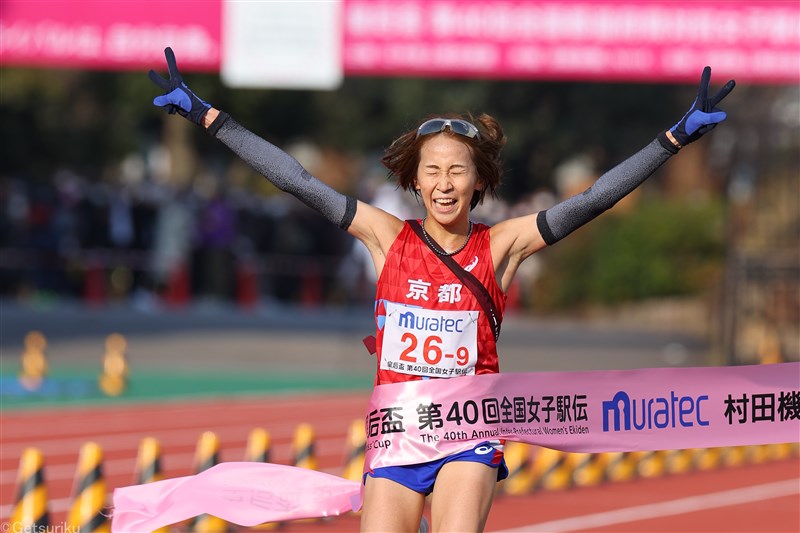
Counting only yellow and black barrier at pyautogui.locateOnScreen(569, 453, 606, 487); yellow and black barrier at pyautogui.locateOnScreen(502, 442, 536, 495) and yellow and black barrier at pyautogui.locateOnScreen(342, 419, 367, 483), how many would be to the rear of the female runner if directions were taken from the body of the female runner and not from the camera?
3

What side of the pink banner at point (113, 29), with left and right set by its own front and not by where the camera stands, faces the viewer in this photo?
front

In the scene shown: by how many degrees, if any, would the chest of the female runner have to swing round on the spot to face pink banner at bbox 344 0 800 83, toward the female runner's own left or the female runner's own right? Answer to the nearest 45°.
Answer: approximately 180°

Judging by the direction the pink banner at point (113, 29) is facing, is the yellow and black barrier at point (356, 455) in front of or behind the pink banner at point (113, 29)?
in front

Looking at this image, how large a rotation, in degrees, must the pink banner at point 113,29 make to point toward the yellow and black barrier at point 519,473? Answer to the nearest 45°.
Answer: approximately 45° to its left

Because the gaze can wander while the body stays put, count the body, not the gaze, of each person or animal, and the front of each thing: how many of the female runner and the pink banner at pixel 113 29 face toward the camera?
2

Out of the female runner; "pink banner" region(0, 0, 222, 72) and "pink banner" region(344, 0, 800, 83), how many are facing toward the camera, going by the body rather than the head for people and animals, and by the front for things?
3

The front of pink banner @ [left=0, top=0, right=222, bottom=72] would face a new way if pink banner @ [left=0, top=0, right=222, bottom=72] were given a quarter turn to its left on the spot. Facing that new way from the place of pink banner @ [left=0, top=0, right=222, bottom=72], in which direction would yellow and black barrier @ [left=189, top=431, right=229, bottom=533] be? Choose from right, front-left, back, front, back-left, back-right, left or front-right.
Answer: right

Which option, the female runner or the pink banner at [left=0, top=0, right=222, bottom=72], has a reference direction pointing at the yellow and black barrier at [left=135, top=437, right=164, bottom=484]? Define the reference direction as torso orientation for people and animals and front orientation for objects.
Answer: the pink banner

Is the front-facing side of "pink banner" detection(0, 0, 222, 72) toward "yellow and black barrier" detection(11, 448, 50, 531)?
yes

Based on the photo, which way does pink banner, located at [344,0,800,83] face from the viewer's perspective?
toward the camera
